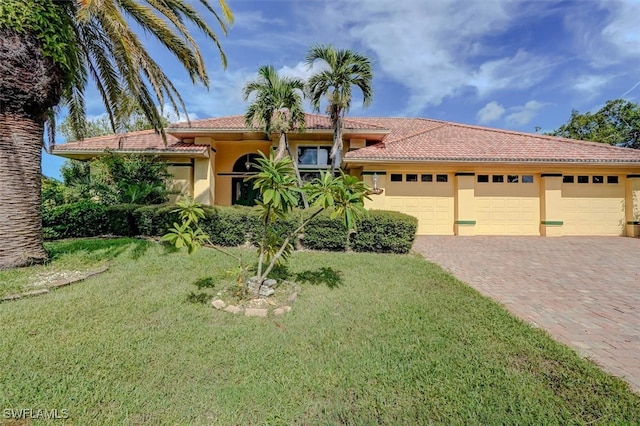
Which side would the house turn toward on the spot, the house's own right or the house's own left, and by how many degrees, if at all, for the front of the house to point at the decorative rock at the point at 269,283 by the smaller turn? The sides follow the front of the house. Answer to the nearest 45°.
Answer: approximately 45° to the house's own right

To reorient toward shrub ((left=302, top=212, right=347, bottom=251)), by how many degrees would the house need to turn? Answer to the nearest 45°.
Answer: approximately 45° to its right

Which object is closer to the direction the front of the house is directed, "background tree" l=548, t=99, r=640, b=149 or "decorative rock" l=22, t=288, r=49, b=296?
the decorative rock

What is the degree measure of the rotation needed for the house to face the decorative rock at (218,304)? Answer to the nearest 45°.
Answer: approximately 45° to its right

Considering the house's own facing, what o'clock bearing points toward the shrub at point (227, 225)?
The shrub is roughly at 2 o'clock from the house.

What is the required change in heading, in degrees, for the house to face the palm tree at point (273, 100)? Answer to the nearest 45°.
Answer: approximately 90° to its right

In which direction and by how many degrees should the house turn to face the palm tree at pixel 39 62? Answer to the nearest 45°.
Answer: approximately 45° to its right

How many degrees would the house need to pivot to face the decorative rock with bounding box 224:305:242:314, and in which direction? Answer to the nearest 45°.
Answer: approximately 45° to its right

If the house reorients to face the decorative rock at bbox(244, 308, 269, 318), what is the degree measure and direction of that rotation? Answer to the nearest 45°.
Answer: approximately 45° to its right
